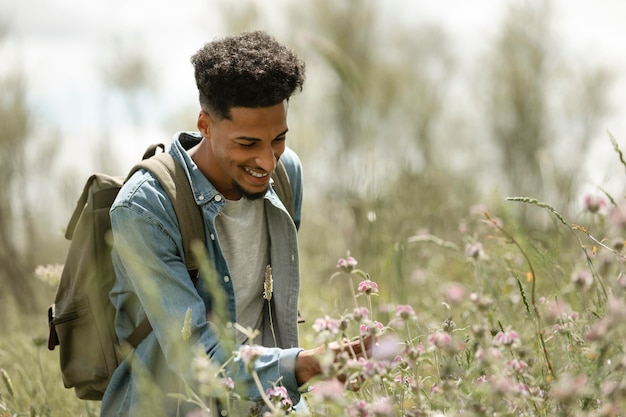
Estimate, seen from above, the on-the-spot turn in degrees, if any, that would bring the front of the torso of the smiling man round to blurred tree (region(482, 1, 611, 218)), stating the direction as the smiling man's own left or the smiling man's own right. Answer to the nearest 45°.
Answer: approximately 90° to the smiling man's own left

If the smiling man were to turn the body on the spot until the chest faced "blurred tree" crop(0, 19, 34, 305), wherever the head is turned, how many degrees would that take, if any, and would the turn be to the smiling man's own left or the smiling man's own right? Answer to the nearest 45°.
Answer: approximately 135° to the smiling man's own left

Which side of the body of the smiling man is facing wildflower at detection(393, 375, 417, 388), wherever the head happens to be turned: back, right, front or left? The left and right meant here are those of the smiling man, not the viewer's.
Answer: front

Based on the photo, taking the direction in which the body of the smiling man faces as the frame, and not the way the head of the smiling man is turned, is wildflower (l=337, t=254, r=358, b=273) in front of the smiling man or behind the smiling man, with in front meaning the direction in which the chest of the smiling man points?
in front

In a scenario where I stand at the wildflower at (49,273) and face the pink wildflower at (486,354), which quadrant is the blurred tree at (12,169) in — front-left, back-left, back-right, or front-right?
back-left

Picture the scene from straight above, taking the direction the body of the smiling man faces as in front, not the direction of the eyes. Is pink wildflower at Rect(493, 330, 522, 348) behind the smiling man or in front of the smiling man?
in front

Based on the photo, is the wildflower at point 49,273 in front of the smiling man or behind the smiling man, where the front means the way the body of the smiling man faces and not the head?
behind

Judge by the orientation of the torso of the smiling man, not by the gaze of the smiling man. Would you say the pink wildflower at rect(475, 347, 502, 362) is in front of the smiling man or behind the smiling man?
in front

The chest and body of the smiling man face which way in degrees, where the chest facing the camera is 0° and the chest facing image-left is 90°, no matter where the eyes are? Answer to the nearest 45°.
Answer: approximately 315°

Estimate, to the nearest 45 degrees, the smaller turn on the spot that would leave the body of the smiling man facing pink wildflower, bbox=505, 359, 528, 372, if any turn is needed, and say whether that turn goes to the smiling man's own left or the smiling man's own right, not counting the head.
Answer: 0° — they already face it
